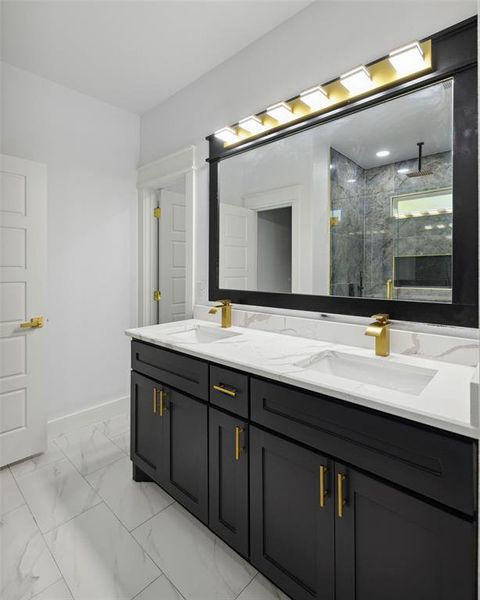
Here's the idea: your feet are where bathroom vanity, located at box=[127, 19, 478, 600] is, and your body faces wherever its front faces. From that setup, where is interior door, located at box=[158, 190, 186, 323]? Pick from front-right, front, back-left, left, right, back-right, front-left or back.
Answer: right

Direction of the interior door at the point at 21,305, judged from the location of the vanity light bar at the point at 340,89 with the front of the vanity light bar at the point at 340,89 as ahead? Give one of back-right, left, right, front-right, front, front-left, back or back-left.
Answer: front-right

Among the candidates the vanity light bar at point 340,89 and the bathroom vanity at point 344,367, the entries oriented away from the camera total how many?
0

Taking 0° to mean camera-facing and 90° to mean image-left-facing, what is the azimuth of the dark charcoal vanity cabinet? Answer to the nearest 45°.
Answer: approximately 45°

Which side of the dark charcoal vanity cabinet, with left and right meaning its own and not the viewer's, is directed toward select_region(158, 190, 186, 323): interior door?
right

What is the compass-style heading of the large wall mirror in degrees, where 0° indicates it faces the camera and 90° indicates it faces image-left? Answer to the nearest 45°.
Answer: approximately 45°
